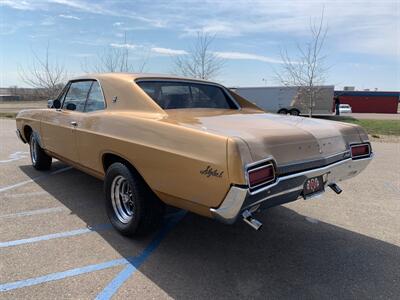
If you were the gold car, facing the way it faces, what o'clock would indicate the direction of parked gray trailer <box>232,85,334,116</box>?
The parked gray trailer is roughly at 2 o'clock from the gold car.

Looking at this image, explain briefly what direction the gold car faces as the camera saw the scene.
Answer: facing away from the viewer and to the left of the viewer
